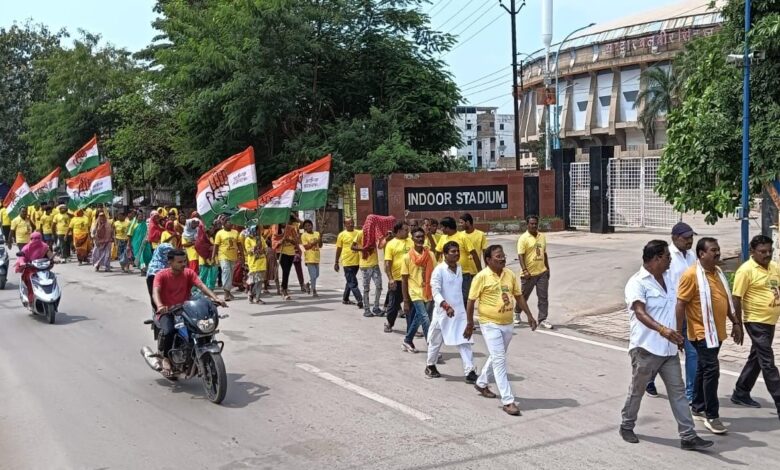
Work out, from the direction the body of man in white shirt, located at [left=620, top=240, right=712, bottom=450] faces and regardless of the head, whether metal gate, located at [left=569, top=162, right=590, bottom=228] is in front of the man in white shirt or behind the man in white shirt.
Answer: behind

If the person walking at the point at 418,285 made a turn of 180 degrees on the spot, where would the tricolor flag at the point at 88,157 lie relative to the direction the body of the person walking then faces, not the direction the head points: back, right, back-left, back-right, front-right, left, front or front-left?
front

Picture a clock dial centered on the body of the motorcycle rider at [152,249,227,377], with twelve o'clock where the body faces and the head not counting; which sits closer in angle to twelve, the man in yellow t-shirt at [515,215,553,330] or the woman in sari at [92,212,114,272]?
the man in yellow t-shirt

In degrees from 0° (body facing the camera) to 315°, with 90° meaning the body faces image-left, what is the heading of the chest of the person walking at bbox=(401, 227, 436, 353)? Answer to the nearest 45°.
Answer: approximately 315°

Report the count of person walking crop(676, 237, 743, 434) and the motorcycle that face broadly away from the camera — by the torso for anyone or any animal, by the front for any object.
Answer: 0

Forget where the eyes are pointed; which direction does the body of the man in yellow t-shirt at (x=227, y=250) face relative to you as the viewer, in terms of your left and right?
facing the viewer and to the right of the viewer

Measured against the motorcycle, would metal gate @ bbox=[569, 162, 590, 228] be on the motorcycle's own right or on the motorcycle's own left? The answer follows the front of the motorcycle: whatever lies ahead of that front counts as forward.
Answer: on the motorcycle's own left
